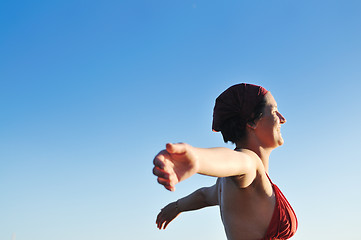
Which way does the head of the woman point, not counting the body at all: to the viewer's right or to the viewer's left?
to the viewer's right

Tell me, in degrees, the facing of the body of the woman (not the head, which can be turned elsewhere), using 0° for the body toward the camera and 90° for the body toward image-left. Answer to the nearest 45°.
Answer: approximately 270°
